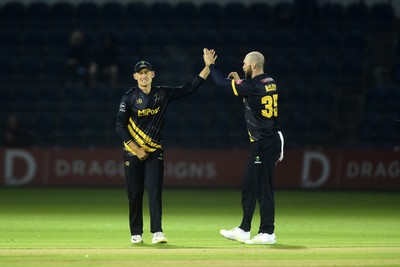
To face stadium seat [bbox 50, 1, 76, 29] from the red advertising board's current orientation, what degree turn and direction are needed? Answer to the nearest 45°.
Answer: approximately 135° to its right

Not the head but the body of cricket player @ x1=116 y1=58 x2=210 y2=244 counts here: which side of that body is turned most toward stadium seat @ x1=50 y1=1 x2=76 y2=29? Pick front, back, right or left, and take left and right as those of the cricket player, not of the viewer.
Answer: back

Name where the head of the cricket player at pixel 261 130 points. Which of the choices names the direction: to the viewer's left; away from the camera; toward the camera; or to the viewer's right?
to the viewer's left

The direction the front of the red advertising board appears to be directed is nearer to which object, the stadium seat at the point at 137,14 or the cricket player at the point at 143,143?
the cricket player

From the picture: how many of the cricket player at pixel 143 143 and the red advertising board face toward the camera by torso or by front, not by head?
2

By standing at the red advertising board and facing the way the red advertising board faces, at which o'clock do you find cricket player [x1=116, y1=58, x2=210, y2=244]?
The cricket player is roughly at 12 o'clock from the red advertising board.

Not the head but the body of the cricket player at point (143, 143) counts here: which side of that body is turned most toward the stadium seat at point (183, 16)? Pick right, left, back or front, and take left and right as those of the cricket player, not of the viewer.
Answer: back

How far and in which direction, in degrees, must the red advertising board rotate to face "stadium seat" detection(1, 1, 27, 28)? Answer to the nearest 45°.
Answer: approximately 135° to its right

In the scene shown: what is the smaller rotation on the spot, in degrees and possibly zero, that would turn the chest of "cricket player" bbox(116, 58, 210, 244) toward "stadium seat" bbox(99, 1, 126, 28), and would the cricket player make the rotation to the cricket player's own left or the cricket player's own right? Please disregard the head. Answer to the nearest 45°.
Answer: approximately 180°

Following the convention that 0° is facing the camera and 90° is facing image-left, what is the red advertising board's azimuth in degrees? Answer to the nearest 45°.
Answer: approximately 0°
